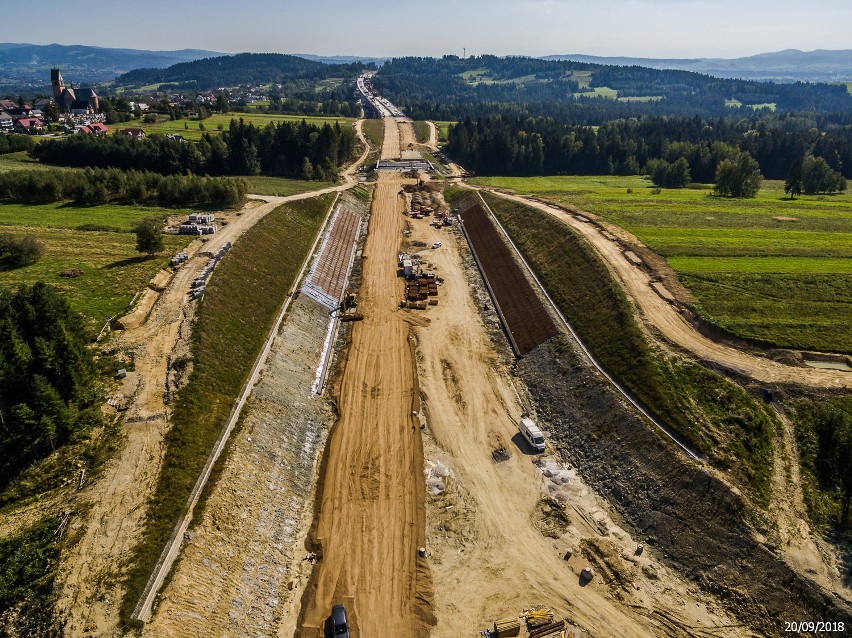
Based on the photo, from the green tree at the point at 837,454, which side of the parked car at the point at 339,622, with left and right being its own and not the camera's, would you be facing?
right

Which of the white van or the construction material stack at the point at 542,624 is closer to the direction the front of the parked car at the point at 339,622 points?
the white van

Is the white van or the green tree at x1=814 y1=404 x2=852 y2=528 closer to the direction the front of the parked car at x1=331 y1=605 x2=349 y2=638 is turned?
the white van

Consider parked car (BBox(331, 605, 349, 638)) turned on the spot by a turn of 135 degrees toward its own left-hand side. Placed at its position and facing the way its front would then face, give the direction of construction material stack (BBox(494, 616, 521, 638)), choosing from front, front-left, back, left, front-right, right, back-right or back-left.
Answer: back-left

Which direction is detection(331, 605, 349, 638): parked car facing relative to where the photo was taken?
away from the camera
